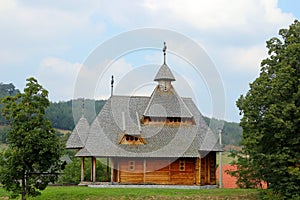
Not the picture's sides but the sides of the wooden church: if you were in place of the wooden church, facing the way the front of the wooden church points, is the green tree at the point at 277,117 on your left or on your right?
on your left
